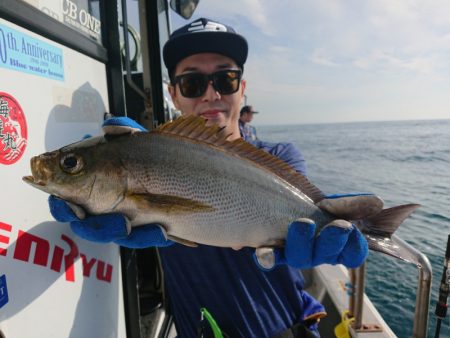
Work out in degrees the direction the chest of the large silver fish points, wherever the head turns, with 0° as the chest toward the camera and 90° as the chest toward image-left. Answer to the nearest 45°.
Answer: approximately 90°

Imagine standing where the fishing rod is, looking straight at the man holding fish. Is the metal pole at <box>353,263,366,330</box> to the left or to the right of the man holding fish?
right

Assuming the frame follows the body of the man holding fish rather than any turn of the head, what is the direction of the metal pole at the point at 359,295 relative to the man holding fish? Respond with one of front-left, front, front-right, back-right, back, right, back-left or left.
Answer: back-left

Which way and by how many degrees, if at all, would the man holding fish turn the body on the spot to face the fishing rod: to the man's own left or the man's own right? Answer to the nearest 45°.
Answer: approximately 90° to the man's own left

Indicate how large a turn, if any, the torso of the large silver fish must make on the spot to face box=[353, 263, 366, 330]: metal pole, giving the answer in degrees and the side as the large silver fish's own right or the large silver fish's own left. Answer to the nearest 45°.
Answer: approximately 135° to the large silver fish's own right

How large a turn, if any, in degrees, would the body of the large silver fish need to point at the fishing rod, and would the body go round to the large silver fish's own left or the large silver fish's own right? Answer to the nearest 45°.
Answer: approximately 135° to the large silver fish's own right

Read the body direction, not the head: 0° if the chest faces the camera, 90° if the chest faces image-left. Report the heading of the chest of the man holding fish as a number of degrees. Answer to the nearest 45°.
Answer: approximately 0°
